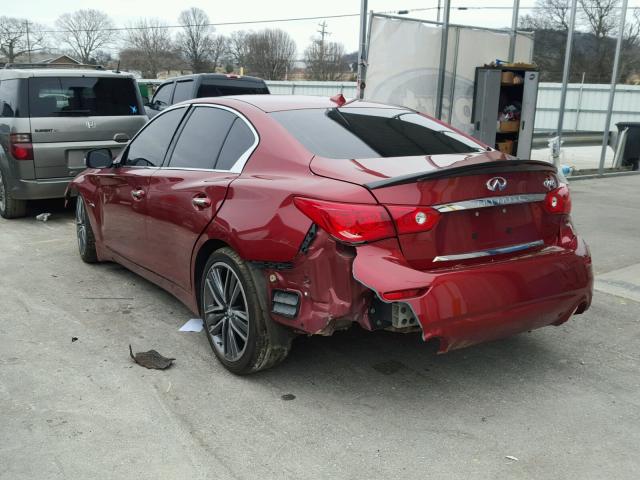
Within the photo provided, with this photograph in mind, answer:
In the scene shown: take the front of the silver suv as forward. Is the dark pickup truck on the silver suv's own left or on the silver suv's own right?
on the silver suv's own right

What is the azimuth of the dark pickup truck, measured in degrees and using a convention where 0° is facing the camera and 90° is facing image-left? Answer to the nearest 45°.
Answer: approximately 135°

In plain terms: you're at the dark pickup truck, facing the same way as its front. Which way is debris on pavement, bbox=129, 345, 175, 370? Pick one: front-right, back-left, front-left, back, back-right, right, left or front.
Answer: back-left

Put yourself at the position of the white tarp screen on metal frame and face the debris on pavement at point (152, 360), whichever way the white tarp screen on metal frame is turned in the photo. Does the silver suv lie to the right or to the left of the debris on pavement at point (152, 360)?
right

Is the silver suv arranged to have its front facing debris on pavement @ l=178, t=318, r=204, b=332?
no

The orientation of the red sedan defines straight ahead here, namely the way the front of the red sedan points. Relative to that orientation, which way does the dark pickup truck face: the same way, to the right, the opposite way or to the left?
the same way

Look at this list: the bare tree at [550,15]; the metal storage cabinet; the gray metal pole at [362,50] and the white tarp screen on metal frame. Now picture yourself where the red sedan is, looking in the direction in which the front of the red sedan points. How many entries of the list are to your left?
0

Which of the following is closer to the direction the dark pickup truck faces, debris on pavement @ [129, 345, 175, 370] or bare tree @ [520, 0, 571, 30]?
the bare tree

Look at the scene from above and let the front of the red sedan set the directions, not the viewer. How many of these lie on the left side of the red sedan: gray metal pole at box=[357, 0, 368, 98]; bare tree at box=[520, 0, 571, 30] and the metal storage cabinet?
0

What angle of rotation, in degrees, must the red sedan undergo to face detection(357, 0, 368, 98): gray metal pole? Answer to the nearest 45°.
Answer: approximately 45° to its right

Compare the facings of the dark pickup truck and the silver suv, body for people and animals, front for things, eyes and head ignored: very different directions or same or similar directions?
same or similar directions

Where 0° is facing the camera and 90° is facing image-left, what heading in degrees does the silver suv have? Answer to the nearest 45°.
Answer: approximately 135°

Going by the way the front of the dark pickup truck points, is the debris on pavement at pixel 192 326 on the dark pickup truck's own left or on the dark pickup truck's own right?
on the dark pickup truck's own left

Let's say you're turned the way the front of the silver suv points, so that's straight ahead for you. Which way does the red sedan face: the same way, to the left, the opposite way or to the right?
the same way
